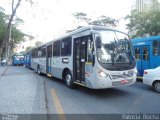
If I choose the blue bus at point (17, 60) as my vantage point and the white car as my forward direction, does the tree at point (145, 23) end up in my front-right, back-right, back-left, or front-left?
front-left

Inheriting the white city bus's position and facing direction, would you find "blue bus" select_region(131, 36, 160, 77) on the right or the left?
on its left

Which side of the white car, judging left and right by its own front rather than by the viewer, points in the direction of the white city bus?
back

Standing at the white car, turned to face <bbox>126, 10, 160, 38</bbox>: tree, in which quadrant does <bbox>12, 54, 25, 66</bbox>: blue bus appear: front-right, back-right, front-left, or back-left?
front-left

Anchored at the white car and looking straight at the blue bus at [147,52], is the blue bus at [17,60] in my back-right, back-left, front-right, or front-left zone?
front-left

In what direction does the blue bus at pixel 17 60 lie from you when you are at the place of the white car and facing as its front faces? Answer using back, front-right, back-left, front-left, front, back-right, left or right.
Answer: back

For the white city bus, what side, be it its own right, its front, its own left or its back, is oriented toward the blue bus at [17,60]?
back

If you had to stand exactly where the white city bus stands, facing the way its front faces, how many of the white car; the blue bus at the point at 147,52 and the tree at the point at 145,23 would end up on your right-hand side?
0

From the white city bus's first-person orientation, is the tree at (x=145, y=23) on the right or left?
on its left

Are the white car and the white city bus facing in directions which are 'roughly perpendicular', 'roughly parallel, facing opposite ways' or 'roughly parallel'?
roughly parallel

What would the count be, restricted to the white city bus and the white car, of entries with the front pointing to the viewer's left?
0

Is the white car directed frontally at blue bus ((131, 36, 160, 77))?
no

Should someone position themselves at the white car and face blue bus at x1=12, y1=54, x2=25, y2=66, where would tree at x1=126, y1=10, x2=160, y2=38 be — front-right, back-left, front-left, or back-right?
front-right

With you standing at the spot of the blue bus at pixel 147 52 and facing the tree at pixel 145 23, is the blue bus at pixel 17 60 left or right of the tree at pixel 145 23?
left

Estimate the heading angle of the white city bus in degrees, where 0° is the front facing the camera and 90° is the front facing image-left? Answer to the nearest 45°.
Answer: approximately 315°
